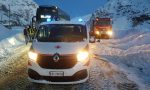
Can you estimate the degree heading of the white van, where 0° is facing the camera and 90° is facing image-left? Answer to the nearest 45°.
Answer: approximately 0°

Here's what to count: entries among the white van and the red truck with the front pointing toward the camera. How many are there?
2

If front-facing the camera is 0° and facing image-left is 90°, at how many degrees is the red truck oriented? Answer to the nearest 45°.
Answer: approximately 0°

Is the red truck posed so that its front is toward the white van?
yes

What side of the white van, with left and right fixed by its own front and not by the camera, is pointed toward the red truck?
back
